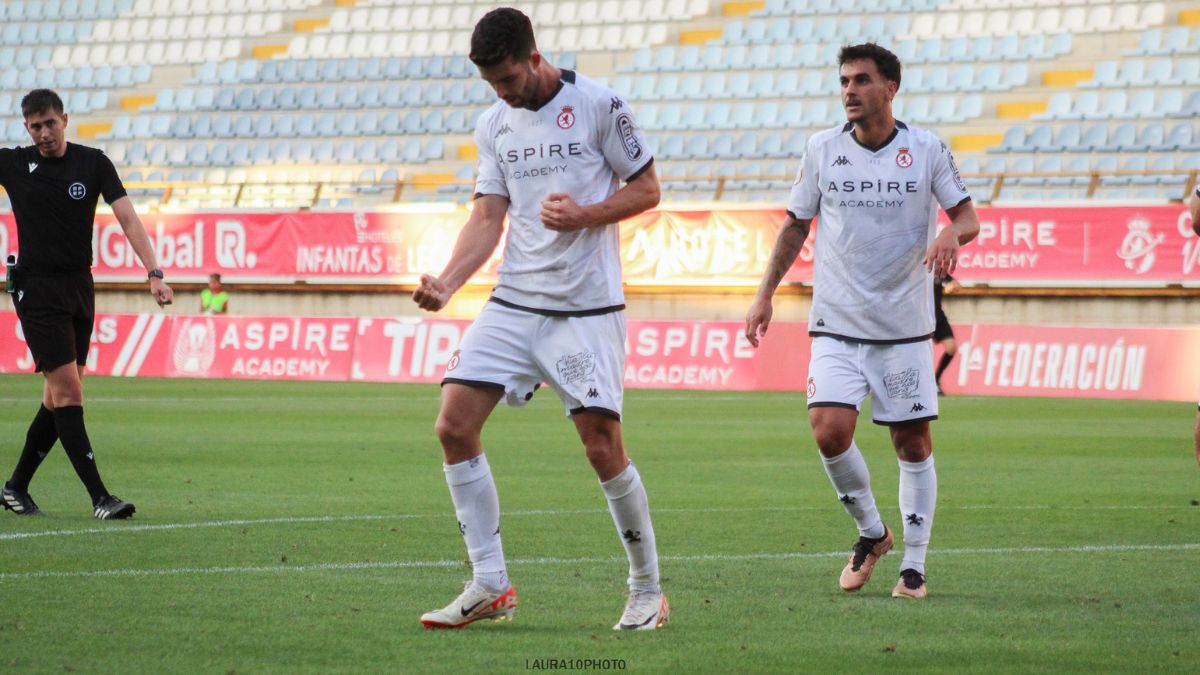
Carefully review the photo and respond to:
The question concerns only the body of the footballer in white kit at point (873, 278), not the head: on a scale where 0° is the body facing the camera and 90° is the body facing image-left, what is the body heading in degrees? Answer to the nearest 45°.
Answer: approximately 0°

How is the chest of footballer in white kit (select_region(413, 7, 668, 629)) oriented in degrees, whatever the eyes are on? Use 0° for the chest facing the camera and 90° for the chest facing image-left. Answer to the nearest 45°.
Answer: approximately 45°

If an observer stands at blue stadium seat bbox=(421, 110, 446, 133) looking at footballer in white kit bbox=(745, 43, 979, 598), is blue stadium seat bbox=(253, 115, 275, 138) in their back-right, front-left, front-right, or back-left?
back-right

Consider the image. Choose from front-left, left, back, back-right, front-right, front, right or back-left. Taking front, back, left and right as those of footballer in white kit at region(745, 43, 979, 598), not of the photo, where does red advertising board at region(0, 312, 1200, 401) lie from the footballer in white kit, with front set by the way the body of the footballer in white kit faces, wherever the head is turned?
back

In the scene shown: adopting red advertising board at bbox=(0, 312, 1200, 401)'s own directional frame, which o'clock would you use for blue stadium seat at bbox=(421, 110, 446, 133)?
The blue stadium seat is roughly at 5 o'clock from the red advertising board.

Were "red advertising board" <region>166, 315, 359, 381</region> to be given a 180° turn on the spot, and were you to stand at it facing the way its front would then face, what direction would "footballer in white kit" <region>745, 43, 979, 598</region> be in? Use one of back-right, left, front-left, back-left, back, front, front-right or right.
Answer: back

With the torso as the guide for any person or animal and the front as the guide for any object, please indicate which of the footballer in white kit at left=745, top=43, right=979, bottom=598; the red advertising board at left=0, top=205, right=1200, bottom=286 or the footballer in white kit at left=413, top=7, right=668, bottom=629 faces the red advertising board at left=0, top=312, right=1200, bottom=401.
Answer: the red advertising board at left=0, top=205, right=1200, bottom=286

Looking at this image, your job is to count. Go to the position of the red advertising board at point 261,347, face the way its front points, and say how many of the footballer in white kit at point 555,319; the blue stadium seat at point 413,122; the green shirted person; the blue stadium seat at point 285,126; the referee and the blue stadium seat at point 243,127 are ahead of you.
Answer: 2

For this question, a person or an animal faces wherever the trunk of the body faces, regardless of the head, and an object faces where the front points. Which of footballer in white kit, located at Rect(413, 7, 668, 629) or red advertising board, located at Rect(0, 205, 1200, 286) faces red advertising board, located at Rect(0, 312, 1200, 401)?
red advertising board, located at Rect(0, 205, 1200, 286)
